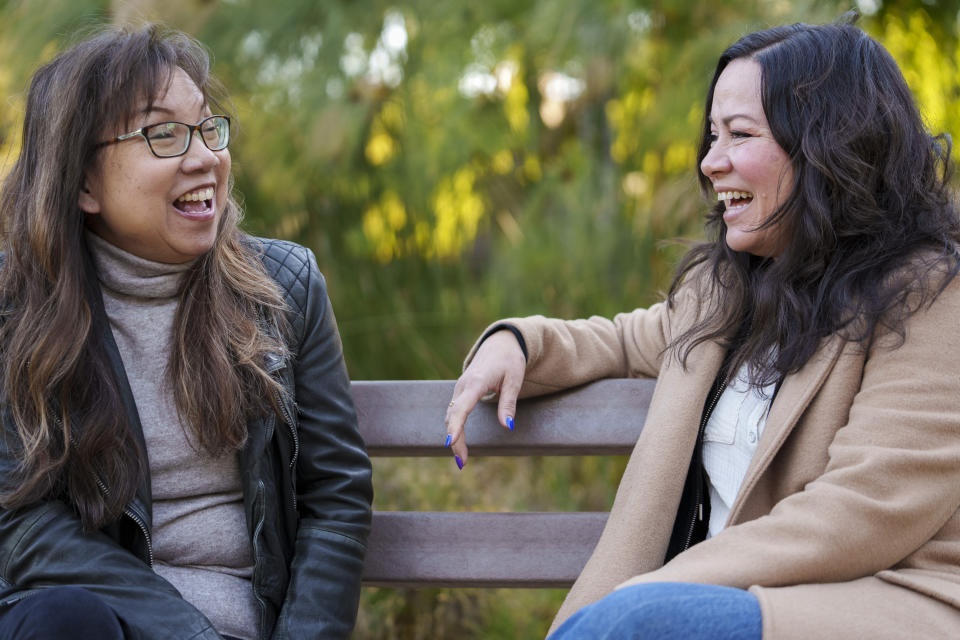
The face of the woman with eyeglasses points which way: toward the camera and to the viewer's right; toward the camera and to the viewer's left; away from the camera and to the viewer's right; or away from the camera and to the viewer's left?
toward the camera and to the viewer's right

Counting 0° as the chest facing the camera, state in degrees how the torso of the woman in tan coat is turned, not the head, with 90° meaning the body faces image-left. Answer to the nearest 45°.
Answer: approximately 45°

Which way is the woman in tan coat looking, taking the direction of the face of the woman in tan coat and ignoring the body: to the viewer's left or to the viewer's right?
to the viewer's left

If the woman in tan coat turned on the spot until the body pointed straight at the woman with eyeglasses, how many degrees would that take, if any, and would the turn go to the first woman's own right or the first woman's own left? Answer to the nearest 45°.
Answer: approximately 45° to the first woman's own right
